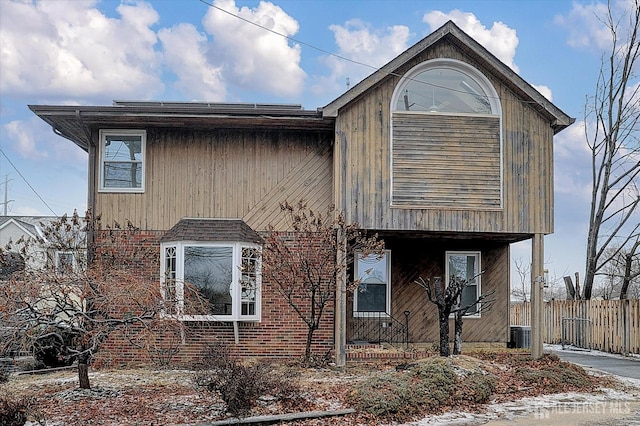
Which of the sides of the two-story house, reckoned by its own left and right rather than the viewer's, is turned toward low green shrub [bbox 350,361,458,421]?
front

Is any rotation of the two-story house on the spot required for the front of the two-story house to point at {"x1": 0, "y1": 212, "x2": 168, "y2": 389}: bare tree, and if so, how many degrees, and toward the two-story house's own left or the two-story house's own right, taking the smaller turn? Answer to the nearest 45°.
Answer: approximately 45° to the two-story house's own right

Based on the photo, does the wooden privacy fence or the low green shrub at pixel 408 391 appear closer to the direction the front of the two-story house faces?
the low green shrub

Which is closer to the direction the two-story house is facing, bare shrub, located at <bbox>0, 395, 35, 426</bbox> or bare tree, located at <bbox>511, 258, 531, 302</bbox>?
the bare shrub

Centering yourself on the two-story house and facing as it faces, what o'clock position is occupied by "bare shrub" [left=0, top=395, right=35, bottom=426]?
The bare shrub is roughly at 1 o'clock from the two-story house.

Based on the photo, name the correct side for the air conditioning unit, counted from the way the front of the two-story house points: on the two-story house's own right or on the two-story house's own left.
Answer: on the two-story house's own left

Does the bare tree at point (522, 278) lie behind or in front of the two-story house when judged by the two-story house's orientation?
behind

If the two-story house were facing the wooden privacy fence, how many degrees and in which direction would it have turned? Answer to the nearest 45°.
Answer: approximately 135° to its left

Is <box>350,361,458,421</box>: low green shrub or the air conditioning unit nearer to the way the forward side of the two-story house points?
the low green shrub

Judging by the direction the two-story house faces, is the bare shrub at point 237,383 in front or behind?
in front

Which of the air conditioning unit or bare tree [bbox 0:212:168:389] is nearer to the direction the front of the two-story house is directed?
the bare tree

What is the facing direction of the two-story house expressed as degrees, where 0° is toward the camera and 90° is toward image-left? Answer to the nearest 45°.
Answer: approximately 0°

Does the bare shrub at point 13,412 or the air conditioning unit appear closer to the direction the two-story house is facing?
the bare shrub

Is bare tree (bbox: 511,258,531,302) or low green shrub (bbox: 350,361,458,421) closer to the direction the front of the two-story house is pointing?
the low green shrub
